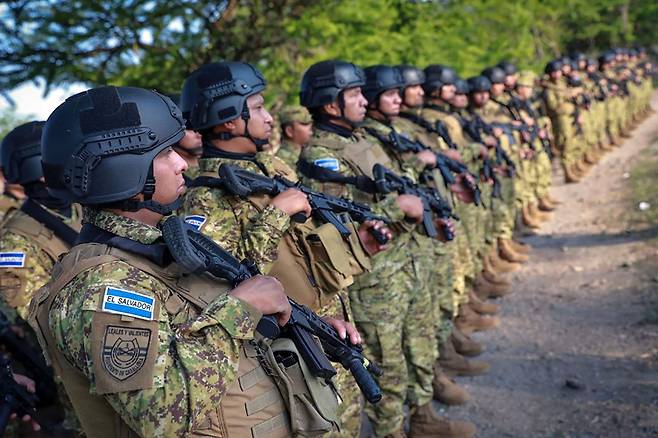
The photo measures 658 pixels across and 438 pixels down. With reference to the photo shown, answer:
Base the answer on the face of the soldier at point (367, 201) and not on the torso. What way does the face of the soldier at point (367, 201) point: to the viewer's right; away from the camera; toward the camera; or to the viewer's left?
to the viewer's right

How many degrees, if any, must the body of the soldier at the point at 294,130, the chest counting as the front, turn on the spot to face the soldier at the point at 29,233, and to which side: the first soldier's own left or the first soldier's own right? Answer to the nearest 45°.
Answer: approximately 135° to the first soldier's own right

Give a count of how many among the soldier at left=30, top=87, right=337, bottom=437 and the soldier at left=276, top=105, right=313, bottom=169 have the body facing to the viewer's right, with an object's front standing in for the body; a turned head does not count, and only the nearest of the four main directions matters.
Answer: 2

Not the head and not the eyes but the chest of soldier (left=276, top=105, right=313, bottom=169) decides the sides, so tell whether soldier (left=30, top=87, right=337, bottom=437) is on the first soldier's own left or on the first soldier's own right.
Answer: on the first soldier's own right

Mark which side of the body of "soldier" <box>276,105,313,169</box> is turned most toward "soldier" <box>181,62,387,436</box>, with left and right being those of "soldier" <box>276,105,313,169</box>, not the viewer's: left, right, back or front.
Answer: right

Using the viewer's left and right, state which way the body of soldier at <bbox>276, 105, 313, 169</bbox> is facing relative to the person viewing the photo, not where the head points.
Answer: facing to the right of the viewer

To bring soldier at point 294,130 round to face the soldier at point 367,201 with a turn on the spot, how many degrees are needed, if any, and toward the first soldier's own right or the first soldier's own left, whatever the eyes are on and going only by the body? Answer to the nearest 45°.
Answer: approximately 90° to the first soldier's own right

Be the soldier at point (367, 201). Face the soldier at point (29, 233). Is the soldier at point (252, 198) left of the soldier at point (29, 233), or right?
left

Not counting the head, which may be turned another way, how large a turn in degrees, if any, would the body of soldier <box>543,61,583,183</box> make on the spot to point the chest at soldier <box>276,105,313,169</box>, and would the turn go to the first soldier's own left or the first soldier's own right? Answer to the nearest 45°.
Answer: approximately 45° to the first soldier's own right

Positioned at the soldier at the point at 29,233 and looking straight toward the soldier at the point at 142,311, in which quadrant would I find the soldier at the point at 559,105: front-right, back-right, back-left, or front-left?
back-left

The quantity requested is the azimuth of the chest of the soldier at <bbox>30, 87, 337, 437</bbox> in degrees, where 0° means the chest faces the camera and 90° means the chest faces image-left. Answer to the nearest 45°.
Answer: approximately 270°

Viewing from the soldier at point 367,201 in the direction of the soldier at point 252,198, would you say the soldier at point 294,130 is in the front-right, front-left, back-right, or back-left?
back-right
